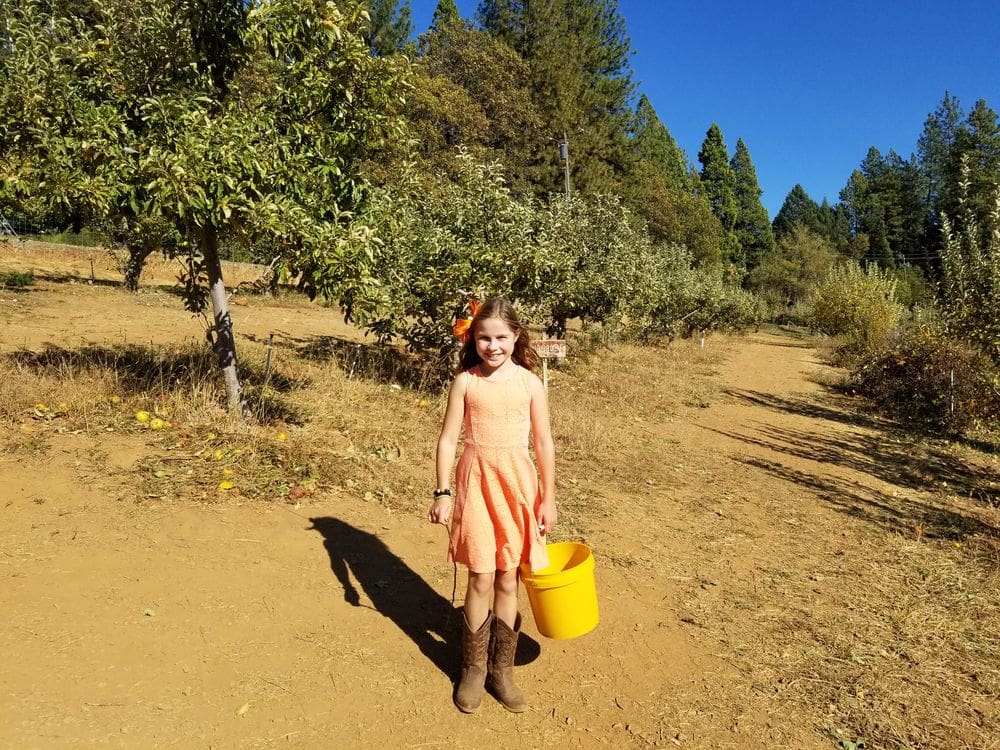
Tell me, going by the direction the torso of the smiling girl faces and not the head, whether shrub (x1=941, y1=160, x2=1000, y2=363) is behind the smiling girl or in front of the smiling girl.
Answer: behind

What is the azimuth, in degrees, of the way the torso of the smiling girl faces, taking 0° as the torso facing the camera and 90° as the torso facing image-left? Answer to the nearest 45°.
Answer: approximately 0°

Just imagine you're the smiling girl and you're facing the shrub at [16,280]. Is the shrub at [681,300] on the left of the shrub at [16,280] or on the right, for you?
right

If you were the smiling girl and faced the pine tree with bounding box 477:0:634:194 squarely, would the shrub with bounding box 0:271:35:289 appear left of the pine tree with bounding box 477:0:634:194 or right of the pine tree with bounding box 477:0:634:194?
left

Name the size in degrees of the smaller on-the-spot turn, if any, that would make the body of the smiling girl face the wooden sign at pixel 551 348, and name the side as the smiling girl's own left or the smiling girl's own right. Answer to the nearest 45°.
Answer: approximately 180°

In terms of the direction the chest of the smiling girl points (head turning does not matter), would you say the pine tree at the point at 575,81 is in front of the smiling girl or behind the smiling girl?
behind

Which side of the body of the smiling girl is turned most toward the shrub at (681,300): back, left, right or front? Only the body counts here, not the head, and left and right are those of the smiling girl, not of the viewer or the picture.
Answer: back

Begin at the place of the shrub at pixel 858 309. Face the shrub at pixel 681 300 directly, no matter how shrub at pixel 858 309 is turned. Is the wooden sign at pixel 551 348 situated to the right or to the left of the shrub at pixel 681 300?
left

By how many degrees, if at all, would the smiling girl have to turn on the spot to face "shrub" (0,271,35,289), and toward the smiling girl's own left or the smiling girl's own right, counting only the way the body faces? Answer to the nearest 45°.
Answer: approximately 135° to the smiling girl's own right

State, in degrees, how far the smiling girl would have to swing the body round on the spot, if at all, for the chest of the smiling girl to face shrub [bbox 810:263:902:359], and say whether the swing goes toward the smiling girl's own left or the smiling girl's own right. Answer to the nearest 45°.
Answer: approximately 135° to the smiling girl's own left

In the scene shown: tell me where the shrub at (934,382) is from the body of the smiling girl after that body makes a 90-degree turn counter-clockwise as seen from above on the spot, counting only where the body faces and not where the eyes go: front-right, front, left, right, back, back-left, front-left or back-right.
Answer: front-left
